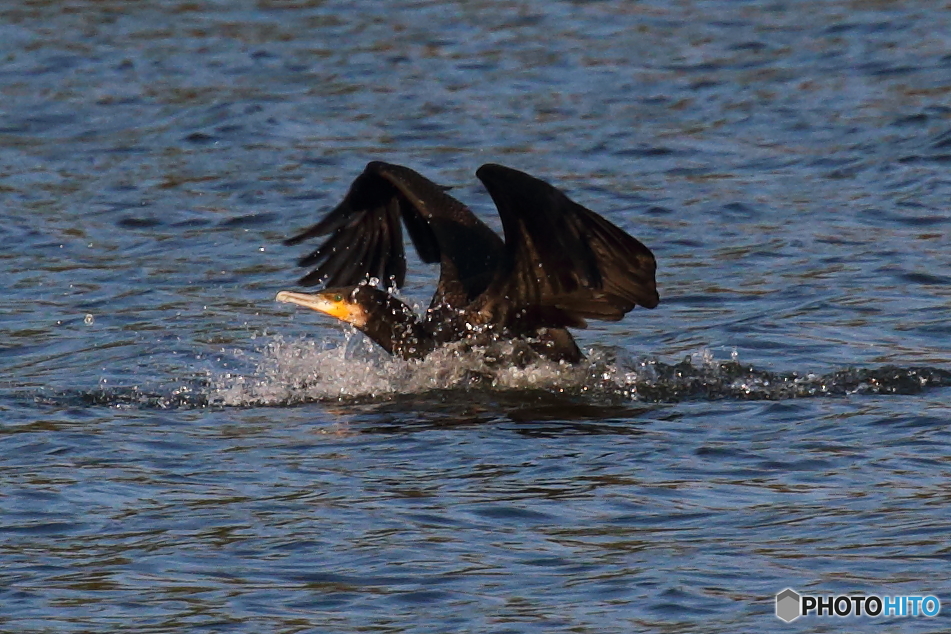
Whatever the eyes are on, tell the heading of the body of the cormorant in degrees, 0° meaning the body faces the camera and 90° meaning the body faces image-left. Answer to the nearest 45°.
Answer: approximately 90°
